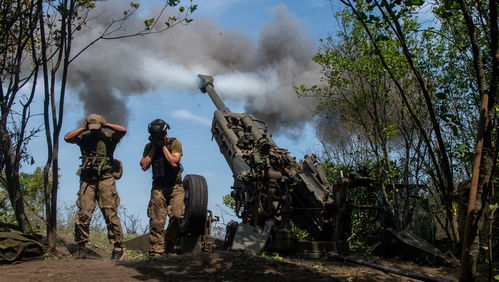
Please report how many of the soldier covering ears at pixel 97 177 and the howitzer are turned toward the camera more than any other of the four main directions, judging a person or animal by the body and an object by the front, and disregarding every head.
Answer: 1

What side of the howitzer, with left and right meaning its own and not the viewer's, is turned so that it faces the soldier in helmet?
left

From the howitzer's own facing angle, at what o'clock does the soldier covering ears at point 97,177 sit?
The soldier covering ears is roughly at 10 o'clock from the howitzer.

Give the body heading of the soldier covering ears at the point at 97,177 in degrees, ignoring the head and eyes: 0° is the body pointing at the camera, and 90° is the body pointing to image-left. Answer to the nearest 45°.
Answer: approximately 0°

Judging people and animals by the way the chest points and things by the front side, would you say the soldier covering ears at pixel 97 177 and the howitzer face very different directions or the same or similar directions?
very different directions

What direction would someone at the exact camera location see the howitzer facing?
facing away from the viewer and to the left of the viewer

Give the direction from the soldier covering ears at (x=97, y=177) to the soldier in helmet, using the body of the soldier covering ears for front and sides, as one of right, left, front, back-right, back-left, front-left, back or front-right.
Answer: left
